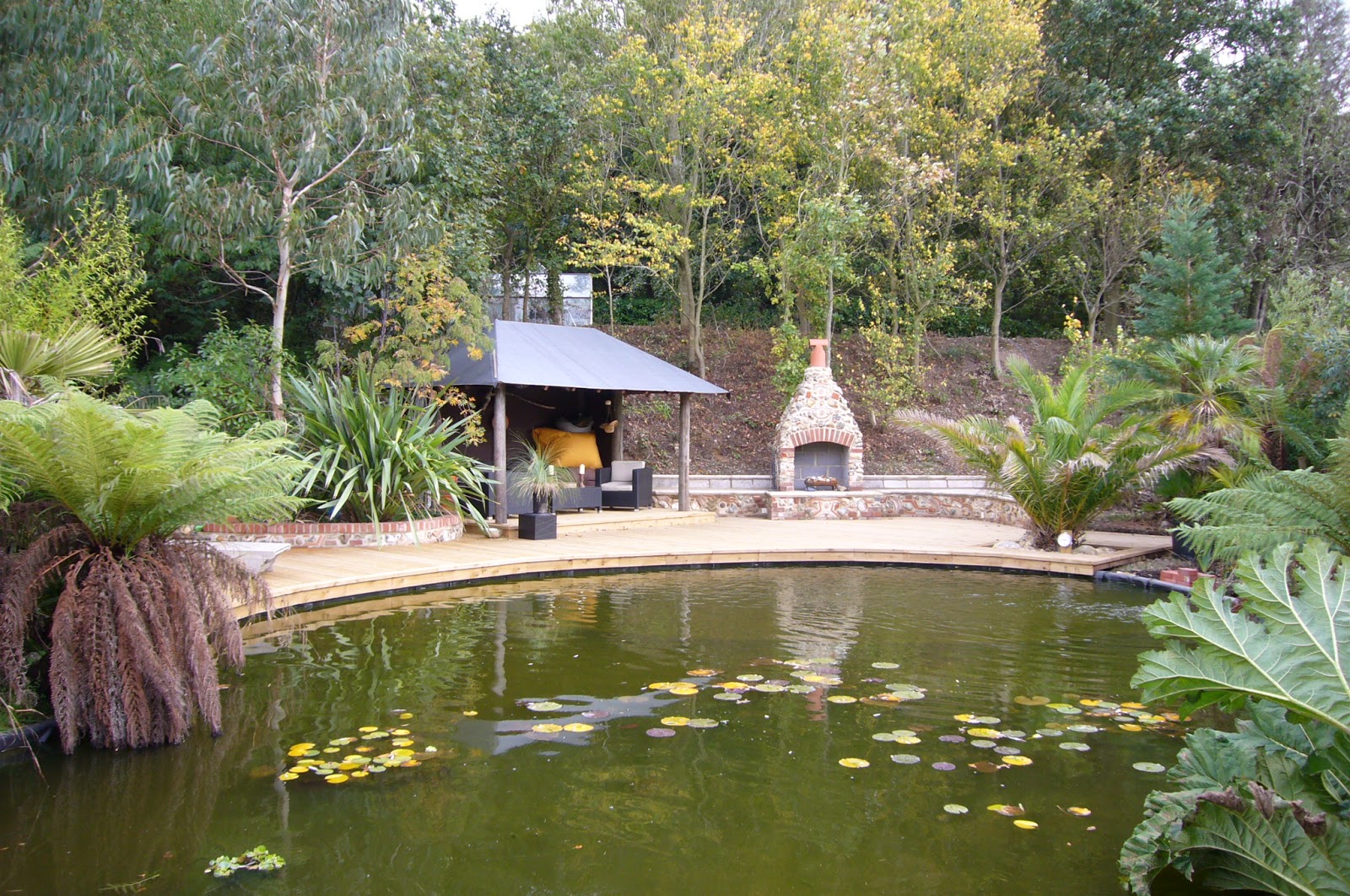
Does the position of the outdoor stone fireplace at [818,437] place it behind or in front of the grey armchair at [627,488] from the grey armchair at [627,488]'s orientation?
behind

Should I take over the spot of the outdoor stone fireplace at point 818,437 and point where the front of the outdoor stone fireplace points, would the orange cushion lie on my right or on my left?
on my right

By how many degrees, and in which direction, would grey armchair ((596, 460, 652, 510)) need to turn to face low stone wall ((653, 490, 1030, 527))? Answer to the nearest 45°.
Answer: approximately 135° to its left

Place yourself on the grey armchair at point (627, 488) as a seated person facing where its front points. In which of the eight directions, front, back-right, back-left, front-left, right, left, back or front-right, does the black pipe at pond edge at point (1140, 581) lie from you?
left

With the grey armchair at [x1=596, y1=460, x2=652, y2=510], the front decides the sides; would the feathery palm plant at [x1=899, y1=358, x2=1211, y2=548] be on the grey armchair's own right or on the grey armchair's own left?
on the grey armchair's own left

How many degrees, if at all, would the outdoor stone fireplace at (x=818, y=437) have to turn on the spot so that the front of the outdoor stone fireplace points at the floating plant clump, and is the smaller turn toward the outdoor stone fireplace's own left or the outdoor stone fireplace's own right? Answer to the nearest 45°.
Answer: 0° — it already faces it

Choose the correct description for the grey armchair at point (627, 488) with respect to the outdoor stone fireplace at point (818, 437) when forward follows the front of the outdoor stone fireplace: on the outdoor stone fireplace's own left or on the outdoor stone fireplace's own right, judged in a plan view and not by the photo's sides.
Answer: on the outdoor stone fireplace's own right

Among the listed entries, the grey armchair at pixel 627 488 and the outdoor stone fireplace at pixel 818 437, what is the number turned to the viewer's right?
0

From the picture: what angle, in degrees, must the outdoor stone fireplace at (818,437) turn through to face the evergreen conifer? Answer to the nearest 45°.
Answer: approximately 90° to its left

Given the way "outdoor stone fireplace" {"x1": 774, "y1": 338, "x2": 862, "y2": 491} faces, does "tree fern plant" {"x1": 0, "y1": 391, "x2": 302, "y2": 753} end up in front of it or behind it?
in front

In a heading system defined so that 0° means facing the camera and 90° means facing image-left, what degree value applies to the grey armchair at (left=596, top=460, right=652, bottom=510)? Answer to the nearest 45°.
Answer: approximately 45°

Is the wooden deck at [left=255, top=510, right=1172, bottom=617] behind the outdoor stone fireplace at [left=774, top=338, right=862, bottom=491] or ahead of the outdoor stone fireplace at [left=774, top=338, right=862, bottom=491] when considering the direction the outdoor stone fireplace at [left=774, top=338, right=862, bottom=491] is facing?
ahead
